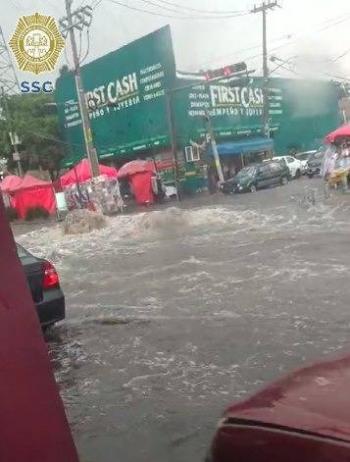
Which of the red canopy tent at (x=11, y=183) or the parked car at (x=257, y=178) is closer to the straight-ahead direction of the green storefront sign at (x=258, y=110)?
the parked car

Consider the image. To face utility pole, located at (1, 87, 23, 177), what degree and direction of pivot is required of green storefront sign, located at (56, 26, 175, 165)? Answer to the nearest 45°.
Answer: approximately 45° to its right

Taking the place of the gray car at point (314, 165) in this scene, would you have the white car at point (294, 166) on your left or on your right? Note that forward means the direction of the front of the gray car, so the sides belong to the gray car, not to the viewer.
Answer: on your right

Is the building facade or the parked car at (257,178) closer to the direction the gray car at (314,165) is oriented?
the parked car

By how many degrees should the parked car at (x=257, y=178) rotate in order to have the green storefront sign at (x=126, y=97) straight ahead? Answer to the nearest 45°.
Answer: approximately 45° to its right

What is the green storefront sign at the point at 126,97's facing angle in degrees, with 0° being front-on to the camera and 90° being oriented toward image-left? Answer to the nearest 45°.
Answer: approximately 45°

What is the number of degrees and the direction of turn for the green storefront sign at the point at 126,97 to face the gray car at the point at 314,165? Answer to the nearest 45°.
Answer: approximately 135° to its left
